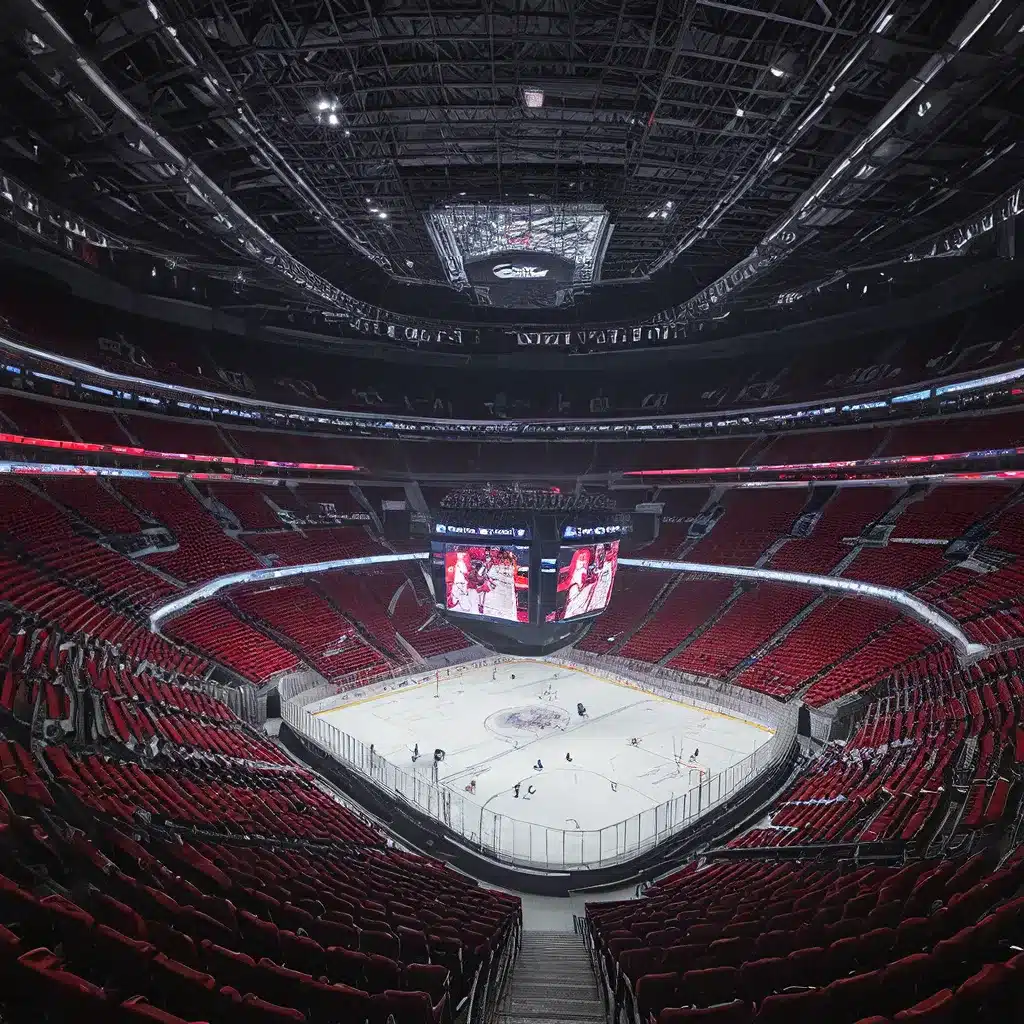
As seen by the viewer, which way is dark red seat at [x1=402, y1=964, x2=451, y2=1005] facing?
away from the camera

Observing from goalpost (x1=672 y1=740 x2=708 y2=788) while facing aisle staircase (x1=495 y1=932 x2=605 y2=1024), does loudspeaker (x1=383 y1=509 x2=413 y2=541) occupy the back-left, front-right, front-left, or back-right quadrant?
back-right

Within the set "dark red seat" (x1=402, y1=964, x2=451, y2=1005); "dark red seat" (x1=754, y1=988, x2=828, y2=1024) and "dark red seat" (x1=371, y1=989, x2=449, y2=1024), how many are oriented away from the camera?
3

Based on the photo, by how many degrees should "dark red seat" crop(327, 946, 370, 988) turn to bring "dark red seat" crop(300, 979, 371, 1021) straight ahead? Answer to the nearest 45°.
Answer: approximately 135° to its right

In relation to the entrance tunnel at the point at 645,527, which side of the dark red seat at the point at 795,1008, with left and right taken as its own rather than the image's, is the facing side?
front

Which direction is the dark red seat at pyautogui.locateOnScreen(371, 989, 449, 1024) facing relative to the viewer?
away from the camera

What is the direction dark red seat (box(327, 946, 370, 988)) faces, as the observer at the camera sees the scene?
facing away from the viewer and to the right of the viewer

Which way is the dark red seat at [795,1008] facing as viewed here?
away from the camera

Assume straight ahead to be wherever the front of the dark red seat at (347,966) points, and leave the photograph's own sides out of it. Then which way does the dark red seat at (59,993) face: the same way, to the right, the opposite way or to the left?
the same way

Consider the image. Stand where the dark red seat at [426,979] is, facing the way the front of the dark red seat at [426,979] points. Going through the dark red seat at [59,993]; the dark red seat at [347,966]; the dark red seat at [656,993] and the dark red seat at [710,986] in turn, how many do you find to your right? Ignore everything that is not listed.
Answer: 2

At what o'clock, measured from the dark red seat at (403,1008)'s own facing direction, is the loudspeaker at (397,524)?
The loudspeaker is roughly at 12 o'clock from the dark red seat.

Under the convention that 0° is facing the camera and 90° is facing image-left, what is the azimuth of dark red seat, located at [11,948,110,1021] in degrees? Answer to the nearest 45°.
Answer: approximately 225°

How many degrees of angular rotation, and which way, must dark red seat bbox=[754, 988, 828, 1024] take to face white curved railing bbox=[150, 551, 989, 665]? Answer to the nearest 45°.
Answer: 0° — it already faces it

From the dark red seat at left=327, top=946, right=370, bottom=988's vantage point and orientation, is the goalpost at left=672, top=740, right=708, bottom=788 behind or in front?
in front

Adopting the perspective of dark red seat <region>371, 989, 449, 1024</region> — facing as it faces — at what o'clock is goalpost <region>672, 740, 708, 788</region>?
The goalpost is roughly at 1 o'clock from the dark red seat.

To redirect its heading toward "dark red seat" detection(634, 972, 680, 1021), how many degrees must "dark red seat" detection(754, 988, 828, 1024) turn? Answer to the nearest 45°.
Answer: approximately 45° to its left

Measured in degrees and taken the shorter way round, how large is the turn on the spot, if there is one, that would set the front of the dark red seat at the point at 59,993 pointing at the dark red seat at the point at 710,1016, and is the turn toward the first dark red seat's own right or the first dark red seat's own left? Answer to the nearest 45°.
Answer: approximately 45° to the first dark red seat's own right
